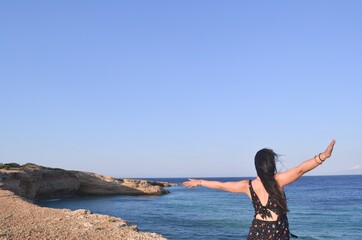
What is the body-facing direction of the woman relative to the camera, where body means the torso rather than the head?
away from the camera

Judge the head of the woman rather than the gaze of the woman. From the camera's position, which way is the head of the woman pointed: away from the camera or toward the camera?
away from the camera
